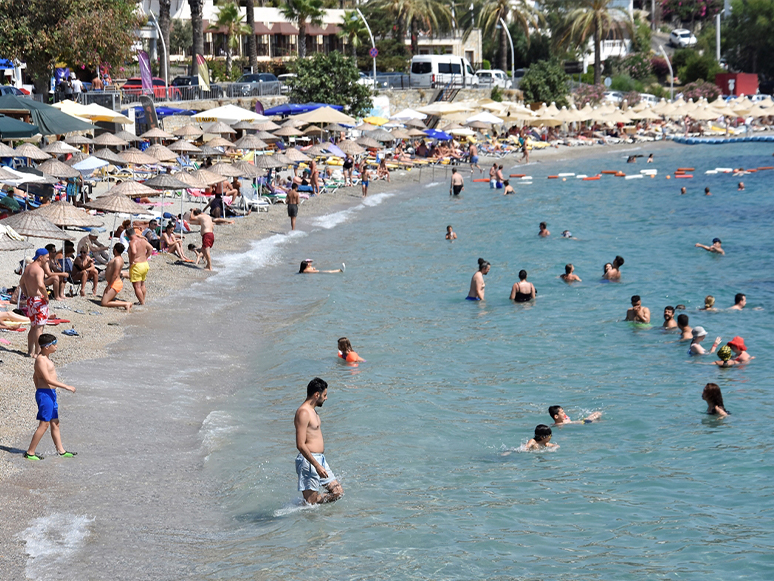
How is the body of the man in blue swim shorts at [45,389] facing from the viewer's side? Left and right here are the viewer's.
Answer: facing to the right of the viewer

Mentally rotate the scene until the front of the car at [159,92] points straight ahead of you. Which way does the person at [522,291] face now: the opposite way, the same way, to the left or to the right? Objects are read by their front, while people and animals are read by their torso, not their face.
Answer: to the left

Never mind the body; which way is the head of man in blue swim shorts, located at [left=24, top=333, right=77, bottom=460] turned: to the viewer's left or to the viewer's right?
to the viewer's right

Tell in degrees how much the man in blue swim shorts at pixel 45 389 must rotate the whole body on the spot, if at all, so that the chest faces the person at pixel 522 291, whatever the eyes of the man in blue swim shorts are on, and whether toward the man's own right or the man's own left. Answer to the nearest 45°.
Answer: approximately 45° to the man's own left

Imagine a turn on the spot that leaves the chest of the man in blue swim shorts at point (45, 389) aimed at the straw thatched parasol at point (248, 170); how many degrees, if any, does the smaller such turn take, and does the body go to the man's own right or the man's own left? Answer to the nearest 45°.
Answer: approximately 90° to the man's own left

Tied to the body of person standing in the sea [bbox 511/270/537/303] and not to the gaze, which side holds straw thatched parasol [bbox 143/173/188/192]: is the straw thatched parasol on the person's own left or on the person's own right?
on the person's own left

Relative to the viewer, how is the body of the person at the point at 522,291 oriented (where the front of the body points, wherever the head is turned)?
away from the camera

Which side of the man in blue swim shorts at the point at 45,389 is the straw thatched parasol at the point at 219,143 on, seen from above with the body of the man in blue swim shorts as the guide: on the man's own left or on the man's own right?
on the man's own left
